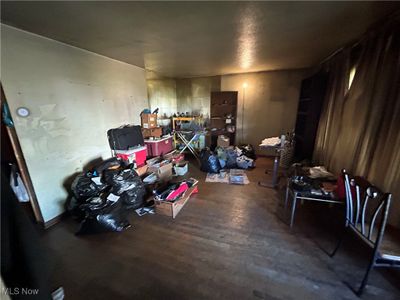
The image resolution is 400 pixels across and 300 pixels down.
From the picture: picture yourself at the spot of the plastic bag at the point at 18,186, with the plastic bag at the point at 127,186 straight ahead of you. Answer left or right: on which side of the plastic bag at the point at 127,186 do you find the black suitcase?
left

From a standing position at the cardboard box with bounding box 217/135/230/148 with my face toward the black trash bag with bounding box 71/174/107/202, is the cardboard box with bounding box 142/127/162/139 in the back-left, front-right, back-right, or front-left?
front-right

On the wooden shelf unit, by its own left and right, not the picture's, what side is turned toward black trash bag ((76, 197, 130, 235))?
front

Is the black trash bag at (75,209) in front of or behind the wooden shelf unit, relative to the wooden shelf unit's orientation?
in front

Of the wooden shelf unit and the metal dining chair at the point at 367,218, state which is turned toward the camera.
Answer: the wooden shelf unit

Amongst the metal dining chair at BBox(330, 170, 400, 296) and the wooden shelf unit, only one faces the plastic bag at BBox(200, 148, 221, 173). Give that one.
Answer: the wooden shelf unit

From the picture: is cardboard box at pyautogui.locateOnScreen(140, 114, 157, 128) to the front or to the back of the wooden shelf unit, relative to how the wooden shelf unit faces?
to the front

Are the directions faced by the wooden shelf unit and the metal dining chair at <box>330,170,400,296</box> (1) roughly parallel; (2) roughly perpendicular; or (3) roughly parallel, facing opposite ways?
roughly perpendicular

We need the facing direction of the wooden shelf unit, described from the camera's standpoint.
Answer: facing the viewer

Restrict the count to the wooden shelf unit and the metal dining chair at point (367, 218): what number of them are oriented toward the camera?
1

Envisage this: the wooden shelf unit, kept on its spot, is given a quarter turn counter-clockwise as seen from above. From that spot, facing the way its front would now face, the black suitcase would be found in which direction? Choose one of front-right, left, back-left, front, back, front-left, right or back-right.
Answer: back-right
